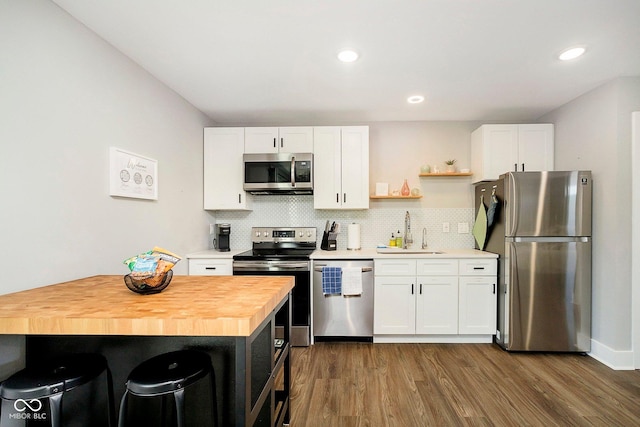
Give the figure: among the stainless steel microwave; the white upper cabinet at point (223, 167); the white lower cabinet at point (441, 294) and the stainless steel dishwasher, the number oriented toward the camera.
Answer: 4

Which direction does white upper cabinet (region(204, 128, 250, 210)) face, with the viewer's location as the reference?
facing the viewer

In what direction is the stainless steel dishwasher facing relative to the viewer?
toward the camera

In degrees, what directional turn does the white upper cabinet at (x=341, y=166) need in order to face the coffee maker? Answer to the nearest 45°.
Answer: approximately 90° to its right

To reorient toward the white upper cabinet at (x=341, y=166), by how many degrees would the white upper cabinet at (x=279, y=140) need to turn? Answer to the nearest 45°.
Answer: approximately 90° to its left

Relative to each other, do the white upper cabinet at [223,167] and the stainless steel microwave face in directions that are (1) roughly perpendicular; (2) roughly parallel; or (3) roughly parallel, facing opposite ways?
roughly parallel

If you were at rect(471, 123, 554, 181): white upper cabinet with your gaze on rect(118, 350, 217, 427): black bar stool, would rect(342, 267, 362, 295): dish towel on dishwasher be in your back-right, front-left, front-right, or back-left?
front-right

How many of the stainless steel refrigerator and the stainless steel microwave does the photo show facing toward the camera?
2

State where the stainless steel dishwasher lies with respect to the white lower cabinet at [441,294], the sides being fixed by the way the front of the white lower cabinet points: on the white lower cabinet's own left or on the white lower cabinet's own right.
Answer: on the white lower cabinet's own right

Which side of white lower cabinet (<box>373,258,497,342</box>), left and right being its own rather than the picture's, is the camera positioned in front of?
front

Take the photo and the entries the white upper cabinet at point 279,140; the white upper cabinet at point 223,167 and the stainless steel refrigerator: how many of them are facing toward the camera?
3

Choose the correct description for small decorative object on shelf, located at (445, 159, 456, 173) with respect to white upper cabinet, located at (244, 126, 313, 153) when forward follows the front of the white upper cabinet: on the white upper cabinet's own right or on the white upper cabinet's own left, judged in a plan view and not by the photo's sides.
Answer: on the white upper cabinet's own left

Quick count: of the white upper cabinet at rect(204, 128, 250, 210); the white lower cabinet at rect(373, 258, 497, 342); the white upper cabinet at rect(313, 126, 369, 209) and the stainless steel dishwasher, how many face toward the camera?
4
